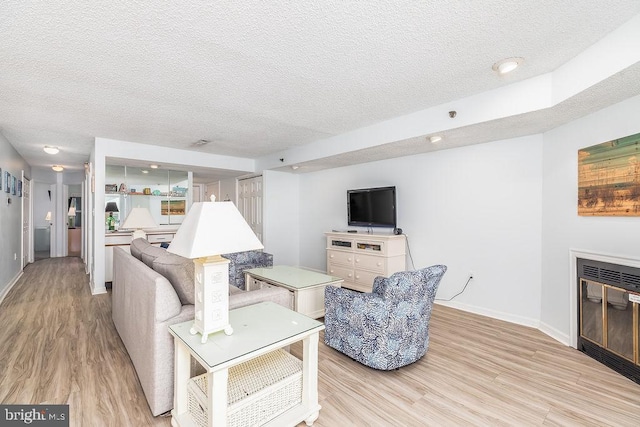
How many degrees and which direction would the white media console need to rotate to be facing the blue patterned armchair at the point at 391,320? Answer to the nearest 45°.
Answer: approximately 45° to its left

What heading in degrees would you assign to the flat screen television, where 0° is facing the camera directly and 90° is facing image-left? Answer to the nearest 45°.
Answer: approximately 45°

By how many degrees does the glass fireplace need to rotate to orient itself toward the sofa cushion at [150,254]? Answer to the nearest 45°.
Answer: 0° — it already faces it

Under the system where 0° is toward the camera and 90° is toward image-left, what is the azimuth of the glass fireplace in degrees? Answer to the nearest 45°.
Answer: approximately 45°

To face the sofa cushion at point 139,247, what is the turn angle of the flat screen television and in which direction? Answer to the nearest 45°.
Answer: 0° — it already faces it
